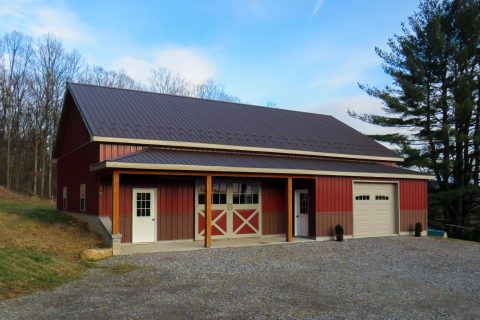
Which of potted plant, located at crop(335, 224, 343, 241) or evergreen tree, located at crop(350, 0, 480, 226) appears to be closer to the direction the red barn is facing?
the potted plant

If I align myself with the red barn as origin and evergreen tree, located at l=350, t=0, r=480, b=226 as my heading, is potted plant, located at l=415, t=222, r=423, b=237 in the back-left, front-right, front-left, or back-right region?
front-right

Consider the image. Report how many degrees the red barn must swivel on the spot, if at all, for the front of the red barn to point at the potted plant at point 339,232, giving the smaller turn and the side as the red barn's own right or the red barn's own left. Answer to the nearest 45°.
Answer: approximately 45° to the red barn's own left

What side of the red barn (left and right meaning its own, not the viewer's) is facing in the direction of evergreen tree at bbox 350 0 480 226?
left

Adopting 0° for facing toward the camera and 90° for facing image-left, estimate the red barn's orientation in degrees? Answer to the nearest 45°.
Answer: approximately 315°

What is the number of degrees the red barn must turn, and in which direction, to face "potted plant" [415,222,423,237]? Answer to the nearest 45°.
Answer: approximately 45° to its left

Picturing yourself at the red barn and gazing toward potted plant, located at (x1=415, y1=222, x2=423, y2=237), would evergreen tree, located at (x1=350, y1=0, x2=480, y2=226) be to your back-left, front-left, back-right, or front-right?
front-left
